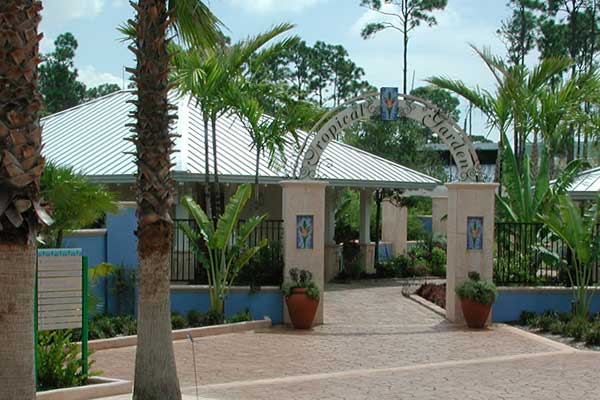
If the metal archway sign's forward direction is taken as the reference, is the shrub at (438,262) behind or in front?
behind

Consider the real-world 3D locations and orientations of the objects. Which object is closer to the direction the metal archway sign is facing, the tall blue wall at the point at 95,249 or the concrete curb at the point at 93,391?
the concrete curb

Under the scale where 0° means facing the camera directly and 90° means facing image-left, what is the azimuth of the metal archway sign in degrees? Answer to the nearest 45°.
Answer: approximately 0°

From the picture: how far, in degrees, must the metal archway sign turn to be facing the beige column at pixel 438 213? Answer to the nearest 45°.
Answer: approximately 180°

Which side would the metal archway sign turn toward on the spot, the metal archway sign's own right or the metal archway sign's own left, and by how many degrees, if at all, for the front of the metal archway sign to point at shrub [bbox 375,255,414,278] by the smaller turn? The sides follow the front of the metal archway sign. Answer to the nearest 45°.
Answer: approximately 180°

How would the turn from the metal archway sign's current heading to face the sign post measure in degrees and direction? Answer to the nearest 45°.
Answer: approximately 45° to its right

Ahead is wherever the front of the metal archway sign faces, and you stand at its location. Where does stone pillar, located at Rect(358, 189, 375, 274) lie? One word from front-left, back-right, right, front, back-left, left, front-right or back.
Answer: back

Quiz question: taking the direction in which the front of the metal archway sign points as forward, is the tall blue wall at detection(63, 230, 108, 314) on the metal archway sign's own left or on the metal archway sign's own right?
on the metal archway sign's own right
